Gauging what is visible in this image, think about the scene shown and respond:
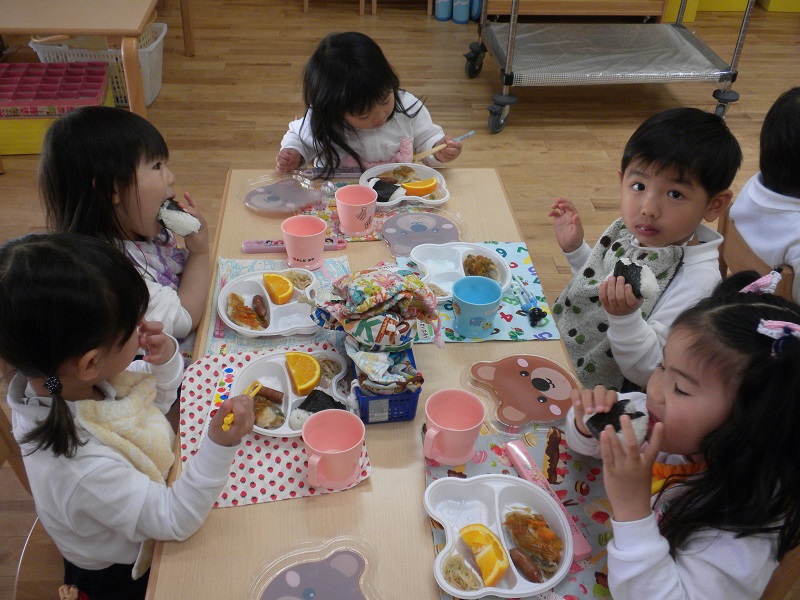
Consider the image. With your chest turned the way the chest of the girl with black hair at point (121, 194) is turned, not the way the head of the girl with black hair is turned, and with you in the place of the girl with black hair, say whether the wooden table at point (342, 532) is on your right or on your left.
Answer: on your right

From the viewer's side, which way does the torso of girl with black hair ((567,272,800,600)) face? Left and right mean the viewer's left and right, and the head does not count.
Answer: facing to the left of the viewer

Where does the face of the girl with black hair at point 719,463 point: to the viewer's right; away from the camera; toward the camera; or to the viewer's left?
to the viewer's left

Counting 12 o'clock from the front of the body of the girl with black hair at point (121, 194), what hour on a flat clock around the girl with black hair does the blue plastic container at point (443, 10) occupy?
The blue plastic container is roughly at 10 o'clock from the girl with black hair.

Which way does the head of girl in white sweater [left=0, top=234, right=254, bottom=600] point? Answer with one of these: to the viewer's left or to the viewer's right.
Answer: to the viewer's right

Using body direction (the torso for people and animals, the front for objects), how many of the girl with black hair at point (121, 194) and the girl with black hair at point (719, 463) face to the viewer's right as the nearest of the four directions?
1

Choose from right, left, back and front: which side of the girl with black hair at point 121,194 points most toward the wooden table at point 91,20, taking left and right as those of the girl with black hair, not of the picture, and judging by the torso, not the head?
left

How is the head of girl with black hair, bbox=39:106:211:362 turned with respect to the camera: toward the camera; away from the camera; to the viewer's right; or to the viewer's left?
to the viewer's right

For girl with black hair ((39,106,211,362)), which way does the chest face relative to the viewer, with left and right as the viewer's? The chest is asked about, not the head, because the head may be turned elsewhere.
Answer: facing to the right of the viewer

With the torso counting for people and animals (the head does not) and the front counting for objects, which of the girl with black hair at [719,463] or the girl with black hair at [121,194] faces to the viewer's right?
the girl with black hair at [121,194]
